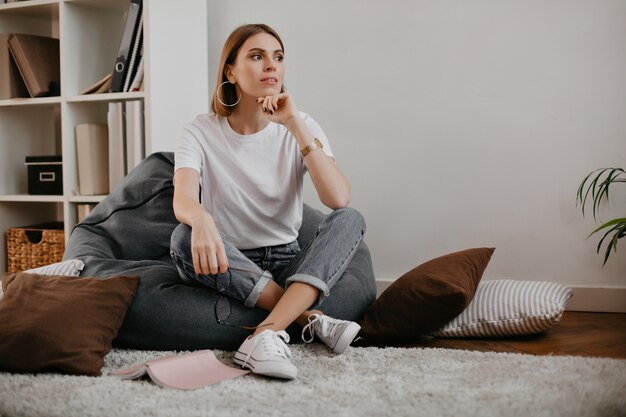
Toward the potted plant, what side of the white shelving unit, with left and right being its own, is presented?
left

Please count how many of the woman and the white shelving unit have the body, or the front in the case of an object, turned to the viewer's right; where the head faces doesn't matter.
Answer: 0

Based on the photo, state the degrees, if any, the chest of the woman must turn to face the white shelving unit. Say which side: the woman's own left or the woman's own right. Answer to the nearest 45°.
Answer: approximately 135° to the woman's own right

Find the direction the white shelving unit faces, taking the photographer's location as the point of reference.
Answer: facing the viewer and to the left of the viewer

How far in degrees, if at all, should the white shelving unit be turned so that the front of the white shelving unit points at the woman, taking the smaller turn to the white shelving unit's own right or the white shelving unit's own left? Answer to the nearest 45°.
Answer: approximately 90° to the white shelving unit's own left

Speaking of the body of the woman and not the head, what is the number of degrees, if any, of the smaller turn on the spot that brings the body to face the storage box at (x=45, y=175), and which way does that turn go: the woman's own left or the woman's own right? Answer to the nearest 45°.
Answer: approximately 135° to the woman's own right

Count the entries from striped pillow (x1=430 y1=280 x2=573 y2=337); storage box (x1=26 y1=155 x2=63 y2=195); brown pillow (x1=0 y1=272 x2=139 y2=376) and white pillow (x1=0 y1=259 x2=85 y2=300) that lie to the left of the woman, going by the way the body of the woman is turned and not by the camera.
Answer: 1

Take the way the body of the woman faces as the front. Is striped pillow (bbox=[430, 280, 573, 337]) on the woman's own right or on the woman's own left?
on the woman's own left

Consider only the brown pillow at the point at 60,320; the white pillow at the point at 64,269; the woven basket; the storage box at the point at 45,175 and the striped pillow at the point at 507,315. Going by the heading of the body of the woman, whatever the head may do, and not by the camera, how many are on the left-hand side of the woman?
1

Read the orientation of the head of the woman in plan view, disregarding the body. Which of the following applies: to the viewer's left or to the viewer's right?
to the viewer's right

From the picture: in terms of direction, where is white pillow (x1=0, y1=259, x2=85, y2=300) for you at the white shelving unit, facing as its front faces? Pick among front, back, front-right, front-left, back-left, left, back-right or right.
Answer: front-left

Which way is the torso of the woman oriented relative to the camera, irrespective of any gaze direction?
toward the camera
